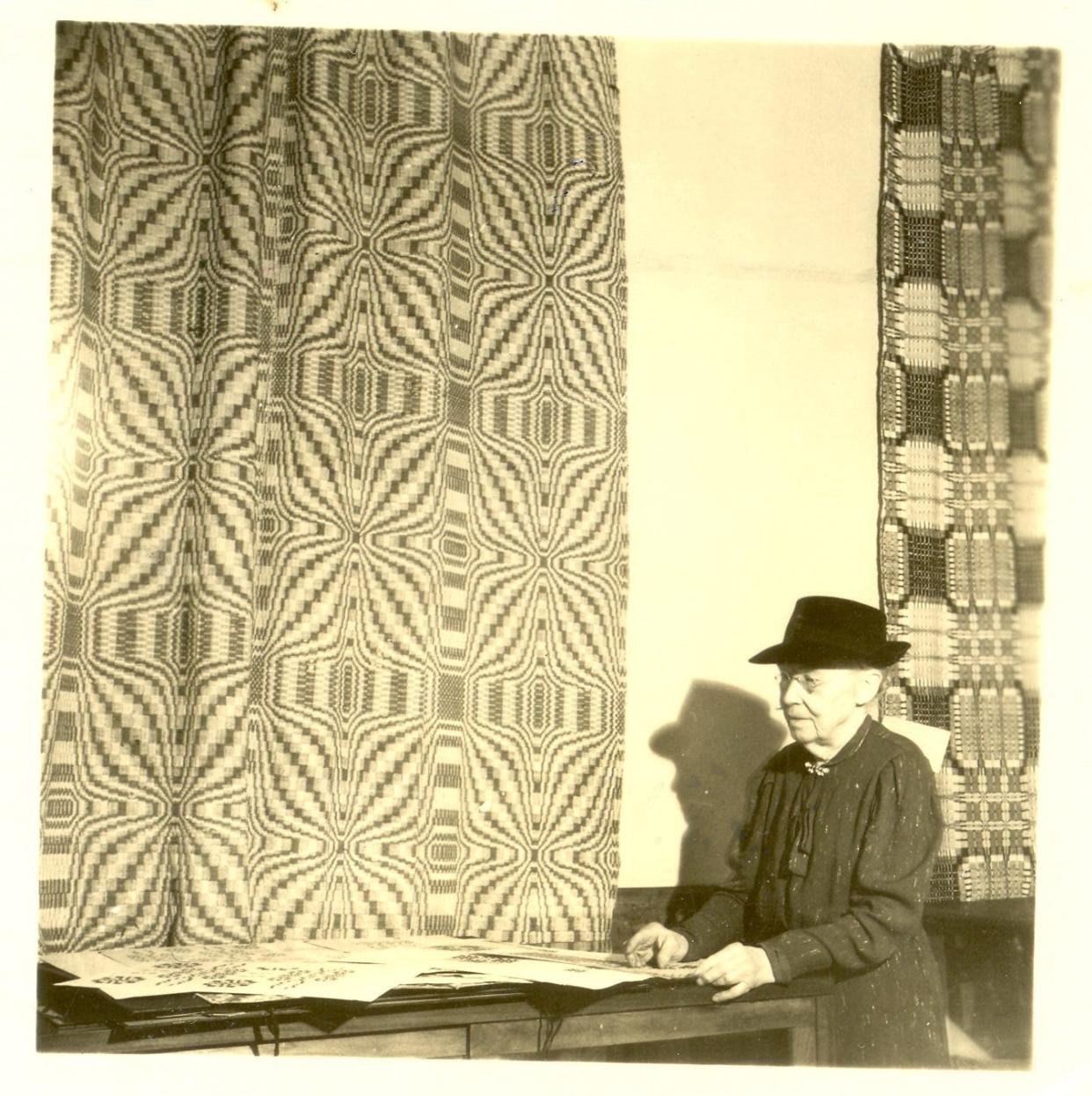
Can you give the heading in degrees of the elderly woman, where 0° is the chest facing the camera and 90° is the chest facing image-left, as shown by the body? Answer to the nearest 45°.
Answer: approximately 45°
